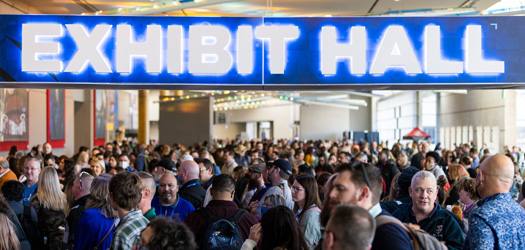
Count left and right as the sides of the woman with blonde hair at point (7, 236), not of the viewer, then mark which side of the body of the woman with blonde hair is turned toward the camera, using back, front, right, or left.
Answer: back

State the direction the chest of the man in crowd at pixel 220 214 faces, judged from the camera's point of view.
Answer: away from the camera

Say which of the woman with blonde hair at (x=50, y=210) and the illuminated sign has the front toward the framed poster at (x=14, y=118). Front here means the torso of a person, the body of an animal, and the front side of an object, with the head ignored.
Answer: the woman with blonde hair

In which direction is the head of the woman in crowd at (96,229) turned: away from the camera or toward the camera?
away from the camera

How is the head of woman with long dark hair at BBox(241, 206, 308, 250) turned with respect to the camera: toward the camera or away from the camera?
away from the camera

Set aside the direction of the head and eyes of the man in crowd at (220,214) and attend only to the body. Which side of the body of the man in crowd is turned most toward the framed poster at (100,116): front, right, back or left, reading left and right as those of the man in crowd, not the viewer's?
front

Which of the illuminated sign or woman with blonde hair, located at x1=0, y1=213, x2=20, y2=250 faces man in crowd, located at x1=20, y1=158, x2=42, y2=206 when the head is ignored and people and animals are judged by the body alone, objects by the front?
the woman with blonde hair

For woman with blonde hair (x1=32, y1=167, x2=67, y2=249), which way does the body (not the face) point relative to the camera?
away from the camera

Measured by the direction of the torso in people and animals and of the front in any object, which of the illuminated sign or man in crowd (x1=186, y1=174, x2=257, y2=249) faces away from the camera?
the man in crowd
